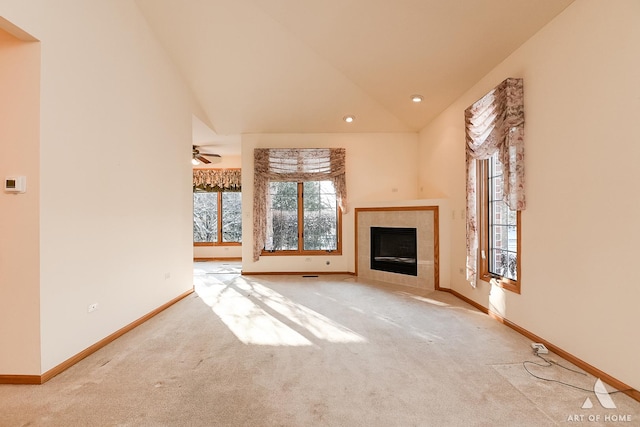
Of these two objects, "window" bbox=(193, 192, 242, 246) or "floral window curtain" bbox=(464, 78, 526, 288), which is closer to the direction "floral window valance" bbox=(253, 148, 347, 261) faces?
the floral window curtain

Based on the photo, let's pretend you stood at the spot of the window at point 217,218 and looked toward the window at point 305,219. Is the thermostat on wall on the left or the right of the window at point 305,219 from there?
right

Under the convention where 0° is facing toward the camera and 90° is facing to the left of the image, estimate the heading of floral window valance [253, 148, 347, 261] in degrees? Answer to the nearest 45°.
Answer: approximately 0°

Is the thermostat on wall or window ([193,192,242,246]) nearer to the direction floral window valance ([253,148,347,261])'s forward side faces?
the thermostat on wall

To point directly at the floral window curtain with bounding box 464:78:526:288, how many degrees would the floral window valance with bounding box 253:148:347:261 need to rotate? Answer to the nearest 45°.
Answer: approximately 45° to its left

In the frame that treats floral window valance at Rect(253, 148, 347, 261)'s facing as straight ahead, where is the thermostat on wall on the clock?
The thermostat on wall is roughly at 1 o'clock from the floral window valance.

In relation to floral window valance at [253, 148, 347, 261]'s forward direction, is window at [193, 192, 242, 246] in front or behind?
behind
